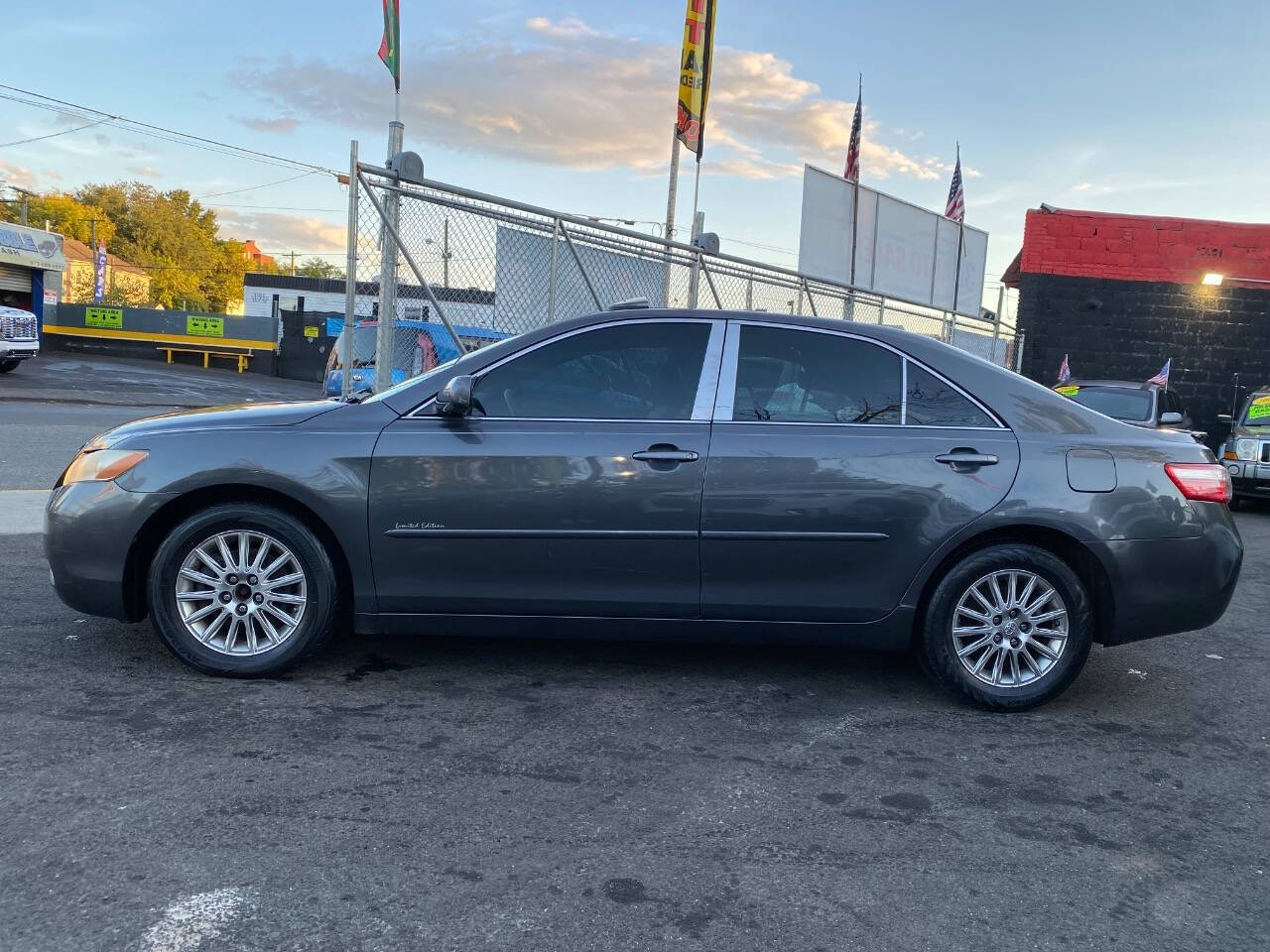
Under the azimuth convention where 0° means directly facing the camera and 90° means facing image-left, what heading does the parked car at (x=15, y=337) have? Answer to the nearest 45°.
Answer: approximately 315°

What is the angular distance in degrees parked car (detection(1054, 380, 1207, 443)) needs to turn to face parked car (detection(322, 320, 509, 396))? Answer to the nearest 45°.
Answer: approximately 135° to its right

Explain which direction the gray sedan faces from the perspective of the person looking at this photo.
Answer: facing to the left of the viewer

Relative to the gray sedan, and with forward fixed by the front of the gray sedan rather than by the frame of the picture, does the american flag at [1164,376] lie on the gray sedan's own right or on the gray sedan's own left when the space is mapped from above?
on the gray sedan's own right

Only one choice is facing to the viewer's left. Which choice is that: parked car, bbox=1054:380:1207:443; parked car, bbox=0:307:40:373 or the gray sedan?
the gray sedan

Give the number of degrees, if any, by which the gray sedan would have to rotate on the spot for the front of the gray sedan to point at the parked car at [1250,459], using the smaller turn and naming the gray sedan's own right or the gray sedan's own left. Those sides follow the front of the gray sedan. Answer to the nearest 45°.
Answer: approximately 135° to the gray sedan's own right

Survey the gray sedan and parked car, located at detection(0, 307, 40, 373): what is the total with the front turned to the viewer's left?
1
